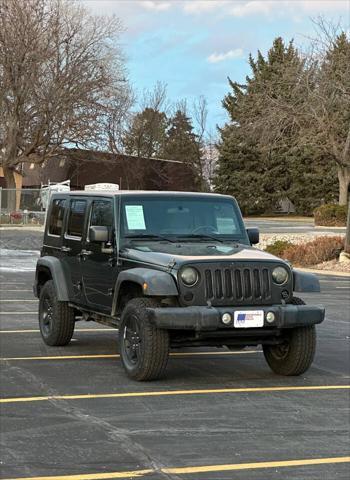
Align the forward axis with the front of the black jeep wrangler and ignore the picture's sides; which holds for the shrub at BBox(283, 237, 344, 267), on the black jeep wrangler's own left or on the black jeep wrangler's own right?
on the black jeep wrangler's own left

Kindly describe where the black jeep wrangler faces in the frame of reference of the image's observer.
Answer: facing the viewer and to the right of the viewer

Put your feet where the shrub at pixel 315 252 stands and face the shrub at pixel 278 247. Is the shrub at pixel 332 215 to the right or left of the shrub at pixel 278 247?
right

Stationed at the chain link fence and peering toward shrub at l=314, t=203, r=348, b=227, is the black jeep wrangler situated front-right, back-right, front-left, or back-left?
front-right

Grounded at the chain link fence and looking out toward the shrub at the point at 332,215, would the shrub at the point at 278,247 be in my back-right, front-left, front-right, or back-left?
front-right

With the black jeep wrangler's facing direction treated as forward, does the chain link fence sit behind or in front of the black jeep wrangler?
behind

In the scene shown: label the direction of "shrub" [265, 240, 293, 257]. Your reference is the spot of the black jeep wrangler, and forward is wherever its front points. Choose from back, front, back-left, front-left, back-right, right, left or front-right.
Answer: back-left

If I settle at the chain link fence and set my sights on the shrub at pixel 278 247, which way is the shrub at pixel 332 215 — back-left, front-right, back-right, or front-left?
front-left

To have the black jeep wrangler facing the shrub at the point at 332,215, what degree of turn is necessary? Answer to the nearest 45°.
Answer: approximately 135° to its left
